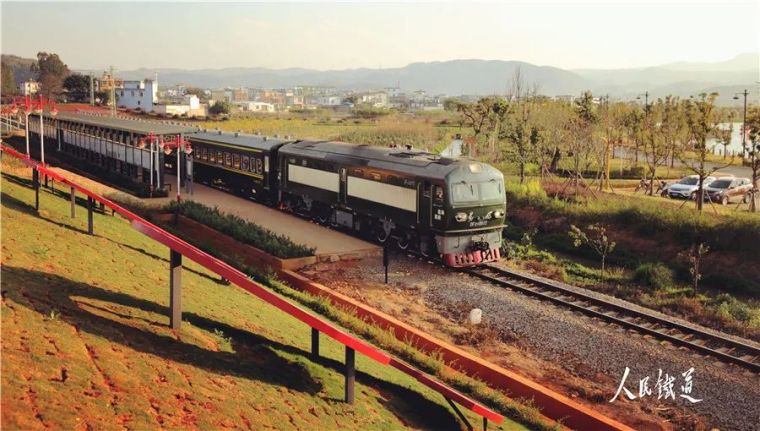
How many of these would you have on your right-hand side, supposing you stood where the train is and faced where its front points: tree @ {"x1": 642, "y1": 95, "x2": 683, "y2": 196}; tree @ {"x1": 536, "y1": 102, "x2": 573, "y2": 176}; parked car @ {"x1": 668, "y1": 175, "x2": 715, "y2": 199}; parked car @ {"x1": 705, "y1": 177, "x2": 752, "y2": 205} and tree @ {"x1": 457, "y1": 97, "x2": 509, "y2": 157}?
0

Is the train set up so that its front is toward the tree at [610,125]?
no

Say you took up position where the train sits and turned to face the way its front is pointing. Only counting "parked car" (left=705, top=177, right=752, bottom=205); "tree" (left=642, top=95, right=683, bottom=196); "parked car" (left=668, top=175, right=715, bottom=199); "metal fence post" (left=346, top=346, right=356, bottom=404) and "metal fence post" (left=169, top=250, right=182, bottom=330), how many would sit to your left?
3

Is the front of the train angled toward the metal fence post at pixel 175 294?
no

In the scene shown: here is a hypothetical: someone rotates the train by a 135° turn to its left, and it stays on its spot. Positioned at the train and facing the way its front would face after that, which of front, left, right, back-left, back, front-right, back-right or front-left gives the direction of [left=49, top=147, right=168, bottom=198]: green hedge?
front-left

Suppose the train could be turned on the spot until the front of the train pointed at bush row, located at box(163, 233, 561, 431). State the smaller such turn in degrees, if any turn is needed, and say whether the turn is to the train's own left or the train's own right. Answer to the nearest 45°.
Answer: approximately 45° to the train's own right

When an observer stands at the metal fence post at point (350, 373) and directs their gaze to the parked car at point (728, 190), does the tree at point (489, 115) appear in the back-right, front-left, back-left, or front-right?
front-left

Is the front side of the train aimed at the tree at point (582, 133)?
no

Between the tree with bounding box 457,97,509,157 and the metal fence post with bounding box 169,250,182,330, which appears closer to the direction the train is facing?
the metal fence post

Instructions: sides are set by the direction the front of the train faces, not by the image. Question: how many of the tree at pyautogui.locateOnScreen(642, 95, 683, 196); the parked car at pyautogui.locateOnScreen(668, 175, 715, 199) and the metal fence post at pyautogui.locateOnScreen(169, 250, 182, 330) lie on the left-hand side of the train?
2

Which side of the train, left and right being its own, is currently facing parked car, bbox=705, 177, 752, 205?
left

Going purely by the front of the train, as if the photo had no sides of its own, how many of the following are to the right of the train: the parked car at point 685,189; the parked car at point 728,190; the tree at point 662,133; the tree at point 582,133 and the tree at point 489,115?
0

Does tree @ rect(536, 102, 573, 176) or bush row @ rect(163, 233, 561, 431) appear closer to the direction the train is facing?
the bush row

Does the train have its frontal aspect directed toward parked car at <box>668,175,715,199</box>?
no

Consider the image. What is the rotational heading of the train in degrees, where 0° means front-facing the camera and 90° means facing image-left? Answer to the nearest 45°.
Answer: approximately 315°

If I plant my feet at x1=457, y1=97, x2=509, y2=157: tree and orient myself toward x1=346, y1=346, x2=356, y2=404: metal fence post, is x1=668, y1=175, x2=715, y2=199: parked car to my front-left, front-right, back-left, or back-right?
front-left

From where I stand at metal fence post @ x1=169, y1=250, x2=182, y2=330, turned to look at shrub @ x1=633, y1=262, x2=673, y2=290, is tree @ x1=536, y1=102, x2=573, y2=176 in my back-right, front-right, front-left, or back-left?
front-left

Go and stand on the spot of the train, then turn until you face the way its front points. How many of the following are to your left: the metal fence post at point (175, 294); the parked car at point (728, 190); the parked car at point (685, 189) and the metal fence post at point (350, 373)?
2

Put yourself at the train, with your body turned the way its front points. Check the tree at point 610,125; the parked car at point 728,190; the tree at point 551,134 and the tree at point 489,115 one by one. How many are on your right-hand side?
0
